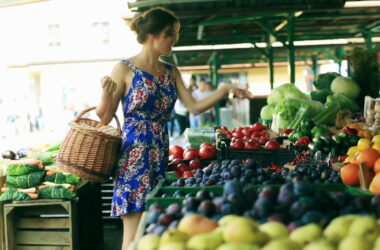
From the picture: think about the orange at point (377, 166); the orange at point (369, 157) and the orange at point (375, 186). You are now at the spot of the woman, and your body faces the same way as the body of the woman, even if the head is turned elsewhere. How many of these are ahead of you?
3

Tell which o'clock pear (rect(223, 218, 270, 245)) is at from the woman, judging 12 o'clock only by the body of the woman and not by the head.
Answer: The pear is roughly at 1 o'clock from the woman.

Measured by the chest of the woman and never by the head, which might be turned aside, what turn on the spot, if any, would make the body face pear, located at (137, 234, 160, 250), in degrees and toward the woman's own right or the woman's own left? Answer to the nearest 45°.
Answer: approximately 45° to the woman's own right

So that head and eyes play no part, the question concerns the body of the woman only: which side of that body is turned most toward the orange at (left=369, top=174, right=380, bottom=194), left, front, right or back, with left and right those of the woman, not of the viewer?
front

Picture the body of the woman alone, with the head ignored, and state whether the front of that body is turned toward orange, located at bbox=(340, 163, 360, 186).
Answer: yes

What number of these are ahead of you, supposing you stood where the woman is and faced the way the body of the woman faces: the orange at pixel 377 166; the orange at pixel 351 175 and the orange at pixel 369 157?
3

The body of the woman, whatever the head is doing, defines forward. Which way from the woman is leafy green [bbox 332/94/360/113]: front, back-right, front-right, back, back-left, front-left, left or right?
left

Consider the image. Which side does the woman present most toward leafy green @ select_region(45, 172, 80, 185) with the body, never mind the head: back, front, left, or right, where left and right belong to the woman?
back

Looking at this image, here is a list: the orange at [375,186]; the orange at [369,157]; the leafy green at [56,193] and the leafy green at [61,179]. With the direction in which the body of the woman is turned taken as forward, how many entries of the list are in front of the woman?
2

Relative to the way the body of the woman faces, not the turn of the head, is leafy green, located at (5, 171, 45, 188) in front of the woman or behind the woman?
behind

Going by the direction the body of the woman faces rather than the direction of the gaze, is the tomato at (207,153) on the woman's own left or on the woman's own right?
on the woman's own left

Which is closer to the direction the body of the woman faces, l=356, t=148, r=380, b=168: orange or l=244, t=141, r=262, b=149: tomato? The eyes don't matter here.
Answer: the orange

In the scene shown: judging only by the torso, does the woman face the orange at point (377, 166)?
yes

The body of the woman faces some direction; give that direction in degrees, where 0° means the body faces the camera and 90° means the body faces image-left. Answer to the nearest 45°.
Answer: approximately 315°
